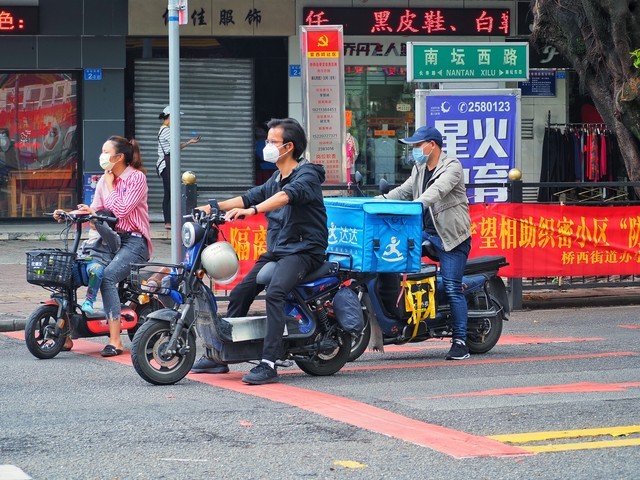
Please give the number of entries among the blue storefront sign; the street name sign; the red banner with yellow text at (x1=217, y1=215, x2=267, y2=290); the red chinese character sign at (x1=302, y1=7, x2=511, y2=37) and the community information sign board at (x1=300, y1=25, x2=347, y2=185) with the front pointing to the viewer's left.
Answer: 0

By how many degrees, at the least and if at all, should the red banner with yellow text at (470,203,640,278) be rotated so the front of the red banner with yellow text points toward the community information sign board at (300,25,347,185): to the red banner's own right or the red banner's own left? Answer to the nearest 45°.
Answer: approximately 135° to the red banner's own right

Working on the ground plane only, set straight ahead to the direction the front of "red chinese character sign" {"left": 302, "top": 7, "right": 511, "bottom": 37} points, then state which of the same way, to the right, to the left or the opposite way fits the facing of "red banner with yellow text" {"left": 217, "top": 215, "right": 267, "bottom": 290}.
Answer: the same way

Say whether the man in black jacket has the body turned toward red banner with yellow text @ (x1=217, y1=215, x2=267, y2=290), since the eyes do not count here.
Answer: no

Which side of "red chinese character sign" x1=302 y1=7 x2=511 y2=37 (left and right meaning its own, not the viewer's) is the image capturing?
front

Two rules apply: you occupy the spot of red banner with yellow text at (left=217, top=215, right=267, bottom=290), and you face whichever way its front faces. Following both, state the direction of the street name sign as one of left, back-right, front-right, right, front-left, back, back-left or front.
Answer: back-left

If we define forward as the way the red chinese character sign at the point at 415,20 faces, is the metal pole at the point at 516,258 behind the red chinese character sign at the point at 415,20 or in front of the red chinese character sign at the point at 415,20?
in front

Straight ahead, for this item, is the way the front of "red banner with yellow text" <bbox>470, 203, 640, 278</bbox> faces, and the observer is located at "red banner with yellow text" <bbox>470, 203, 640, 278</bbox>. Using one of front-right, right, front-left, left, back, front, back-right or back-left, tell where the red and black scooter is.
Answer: front-right

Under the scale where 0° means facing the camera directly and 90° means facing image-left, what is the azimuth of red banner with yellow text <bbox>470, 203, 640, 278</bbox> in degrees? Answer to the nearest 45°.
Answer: approximately 0°

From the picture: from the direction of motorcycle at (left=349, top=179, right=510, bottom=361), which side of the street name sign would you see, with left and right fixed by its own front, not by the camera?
front

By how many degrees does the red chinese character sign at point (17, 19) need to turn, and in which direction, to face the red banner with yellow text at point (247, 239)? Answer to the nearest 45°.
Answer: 0° — it already faces it

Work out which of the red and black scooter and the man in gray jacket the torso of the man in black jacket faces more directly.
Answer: the red and black scooter

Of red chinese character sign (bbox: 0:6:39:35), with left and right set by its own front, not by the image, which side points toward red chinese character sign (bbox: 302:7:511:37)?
left

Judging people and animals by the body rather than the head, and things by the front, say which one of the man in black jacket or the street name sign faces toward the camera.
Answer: the street name sign

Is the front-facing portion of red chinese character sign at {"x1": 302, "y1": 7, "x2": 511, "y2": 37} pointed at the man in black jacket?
yes

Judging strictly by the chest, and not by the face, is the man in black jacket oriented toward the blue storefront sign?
no

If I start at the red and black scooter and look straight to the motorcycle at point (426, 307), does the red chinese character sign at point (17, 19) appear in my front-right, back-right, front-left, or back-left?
back-left

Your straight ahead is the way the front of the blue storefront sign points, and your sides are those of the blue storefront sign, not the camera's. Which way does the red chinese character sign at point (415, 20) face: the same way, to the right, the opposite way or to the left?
the same way

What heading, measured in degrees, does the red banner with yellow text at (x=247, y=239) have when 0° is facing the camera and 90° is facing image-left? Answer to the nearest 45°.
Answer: approximately 0°

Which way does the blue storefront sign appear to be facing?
toward the camera
